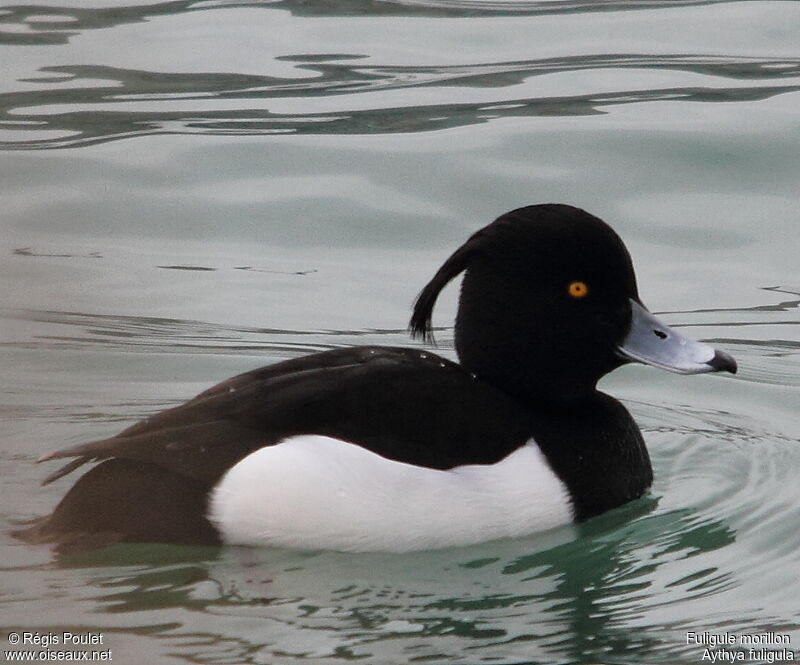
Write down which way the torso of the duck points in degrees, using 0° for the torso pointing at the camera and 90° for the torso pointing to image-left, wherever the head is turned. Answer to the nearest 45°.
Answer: approximately 270°
